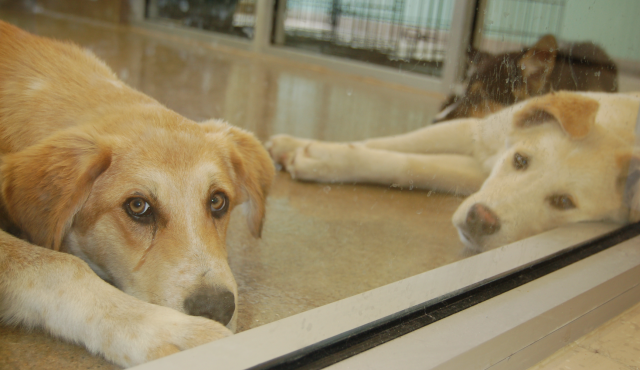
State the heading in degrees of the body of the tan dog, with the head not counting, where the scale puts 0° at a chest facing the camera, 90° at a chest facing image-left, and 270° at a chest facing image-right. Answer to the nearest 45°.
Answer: approximately 315°

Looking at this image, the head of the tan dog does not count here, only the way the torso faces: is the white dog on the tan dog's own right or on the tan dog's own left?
on the tan dog's own left
